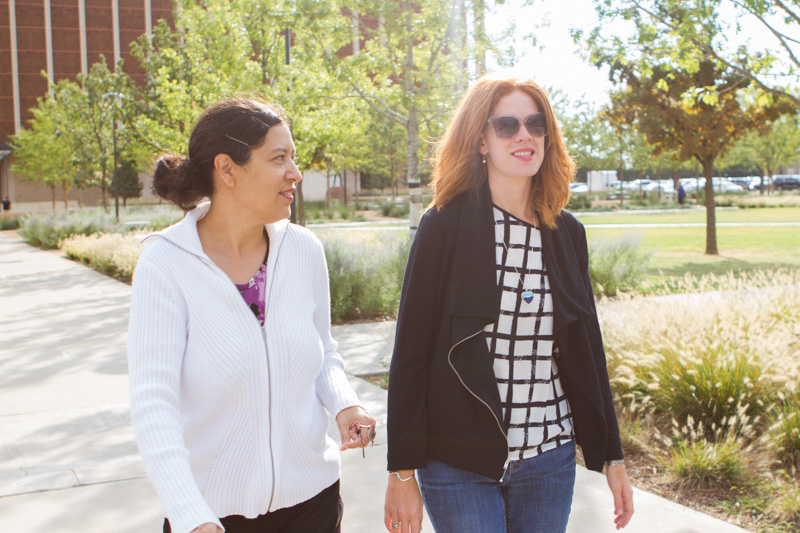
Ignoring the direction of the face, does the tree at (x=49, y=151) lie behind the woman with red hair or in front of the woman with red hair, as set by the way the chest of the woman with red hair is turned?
behind

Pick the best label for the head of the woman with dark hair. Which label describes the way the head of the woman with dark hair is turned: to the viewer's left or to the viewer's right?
to the viewer's right

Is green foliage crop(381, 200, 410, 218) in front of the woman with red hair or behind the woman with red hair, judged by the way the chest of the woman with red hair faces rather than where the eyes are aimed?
behind

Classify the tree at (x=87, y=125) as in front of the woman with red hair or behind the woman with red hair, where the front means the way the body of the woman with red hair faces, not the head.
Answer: behind

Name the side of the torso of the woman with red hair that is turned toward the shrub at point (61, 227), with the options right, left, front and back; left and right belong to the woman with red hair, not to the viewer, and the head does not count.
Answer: back

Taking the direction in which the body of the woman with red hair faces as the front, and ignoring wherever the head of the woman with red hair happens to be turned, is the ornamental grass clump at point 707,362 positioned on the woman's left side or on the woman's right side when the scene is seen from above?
on the woman's left side

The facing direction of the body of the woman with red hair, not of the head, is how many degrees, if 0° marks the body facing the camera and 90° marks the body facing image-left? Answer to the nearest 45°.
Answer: approximately 315°

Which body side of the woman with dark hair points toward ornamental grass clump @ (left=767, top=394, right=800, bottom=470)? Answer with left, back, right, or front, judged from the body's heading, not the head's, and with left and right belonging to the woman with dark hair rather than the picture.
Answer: left

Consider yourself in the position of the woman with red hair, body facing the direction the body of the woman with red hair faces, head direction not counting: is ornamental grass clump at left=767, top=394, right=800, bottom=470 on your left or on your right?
on your left

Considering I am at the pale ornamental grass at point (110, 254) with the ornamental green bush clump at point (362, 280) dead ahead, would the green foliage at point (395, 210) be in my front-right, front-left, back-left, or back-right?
back-left

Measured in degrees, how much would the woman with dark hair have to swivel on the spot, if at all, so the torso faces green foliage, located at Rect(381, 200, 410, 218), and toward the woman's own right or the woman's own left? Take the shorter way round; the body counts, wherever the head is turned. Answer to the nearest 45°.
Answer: approximately 135° to the woman's own left
